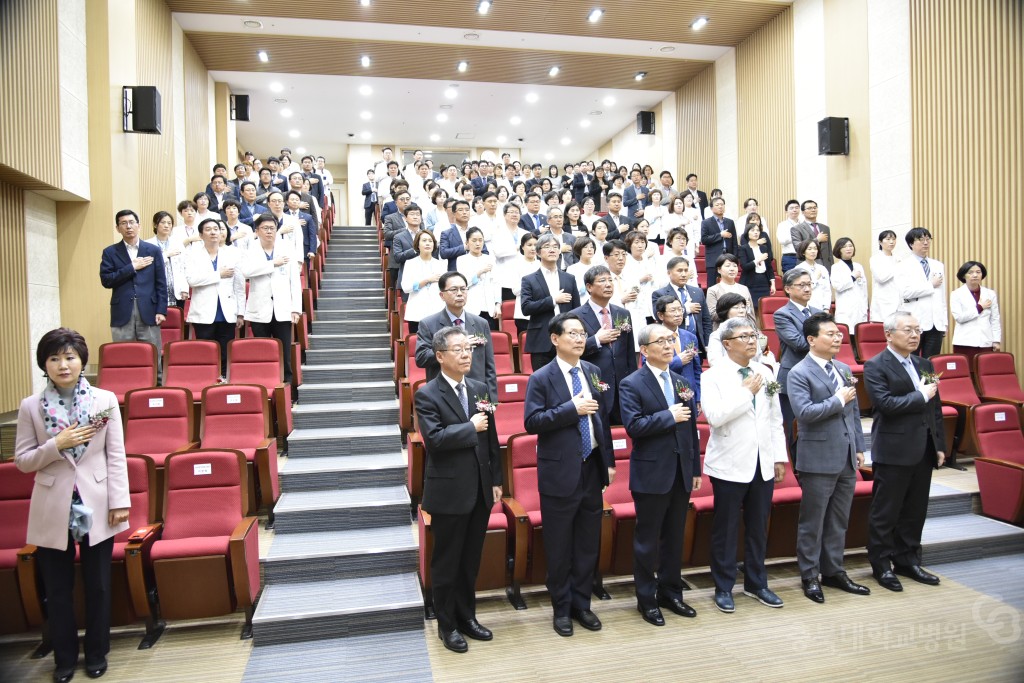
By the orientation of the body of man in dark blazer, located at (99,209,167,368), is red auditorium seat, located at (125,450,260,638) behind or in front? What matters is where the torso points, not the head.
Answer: in front

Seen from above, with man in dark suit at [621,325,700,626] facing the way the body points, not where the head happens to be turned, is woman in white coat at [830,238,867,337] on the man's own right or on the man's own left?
on the man's own left

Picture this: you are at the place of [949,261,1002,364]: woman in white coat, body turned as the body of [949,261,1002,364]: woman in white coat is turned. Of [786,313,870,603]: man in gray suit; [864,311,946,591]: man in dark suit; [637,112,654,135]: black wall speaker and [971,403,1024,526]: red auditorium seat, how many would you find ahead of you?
3

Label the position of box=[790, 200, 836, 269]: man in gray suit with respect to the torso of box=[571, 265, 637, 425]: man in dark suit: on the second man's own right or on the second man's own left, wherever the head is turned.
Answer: on the second man's own left

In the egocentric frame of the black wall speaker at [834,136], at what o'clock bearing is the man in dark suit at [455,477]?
The man in dark suit is roughly at 11 o'clock from the black wall speaker.

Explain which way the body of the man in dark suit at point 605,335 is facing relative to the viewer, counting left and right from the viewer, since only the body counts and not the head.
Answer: facing the viewer and to the right of the viewer

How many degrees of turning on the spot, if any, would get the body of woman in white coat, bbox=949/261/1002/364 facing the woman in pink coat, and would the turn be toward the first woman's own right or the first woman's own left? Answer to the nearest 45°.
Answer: approximately 45° to the first woman's own right

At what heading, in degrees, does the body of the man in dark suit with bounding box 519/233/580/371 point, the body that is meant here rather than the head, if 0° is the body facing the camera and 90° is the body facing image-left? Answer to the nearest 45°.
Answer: approximately 315°

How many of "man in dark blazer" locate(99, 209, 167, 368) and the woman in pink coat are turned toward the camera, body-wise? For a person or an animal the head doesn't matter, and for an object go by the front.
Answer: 2

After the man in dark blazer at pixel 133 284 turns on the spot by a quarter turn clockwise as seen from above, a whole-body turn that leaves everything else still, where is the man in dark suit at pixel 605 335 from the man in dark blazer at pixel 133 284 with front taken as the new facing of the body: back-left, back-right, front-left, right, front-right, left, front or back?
back-left

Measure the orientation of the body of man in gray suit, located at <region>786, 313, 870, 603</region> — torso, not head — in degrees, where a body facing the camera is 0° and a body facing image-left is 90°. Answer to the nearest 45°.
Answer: approximately 315°

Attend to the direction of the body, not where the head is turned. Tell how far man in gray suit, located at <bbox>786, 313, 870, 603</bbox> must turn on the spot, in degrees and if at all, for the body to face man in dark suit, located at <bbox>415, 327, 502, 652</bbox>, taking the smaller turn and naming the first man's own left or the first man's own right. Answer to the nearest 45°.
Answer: approximately 90° to the first man's own right
